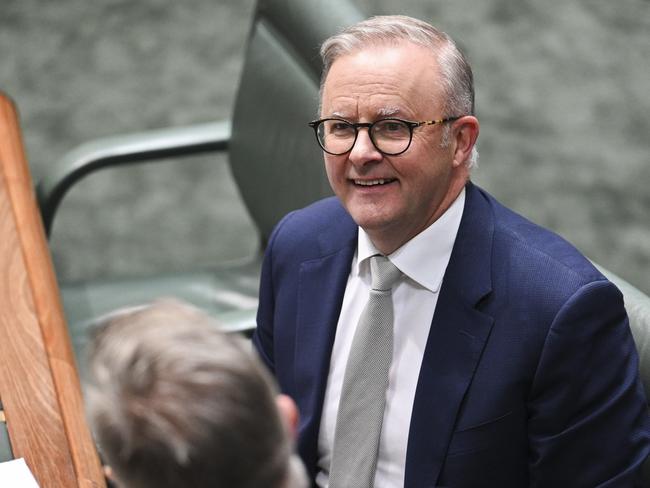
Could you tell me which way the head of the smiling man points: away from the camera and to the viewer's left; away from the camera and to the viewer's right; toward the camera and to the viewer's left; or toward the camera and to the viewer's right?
toward the camera and to the viewer's left

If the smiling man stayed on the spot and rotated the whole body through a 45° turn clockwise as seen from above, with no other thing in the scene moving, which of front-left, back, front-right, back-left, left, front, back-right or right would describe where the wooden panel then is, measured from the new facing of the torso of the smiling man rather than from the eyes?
front

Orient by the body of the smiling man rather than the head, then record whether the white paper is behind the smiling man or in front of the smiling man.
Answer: in front

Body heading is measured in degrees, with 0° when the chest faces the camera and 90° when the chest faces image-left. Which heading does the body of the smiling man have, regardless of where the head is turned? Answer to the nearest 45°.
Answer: approximately 45°
